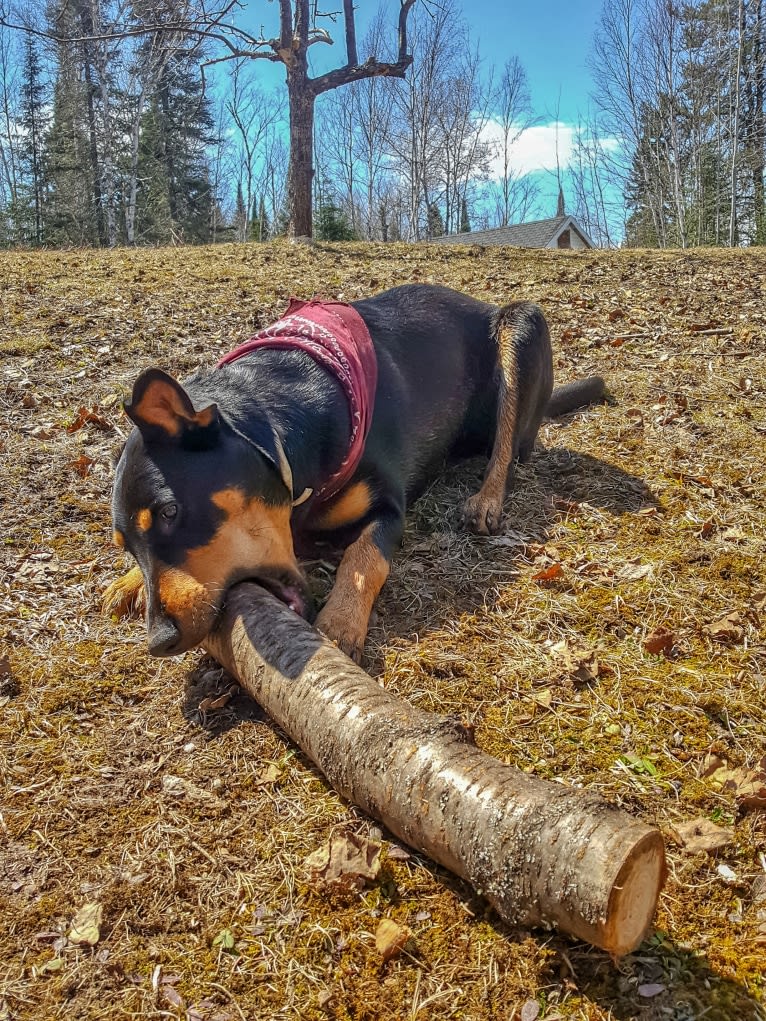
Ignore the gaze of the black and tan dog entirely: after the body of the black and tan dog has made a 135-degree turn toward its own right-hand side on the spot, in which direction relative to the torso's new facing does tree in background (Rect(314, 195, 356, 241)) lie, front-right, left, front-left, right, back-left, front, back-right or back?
front

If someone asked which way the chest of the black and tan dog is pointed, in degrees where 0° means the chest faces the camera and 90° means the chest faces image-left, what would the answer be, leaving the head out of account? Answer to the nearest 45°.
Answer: approximately 45°

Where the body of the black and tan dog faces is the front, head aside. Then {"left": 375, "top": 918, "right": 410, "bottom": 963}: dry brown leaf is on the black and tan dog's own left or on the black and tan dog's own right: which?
on the black and tan dog's own left

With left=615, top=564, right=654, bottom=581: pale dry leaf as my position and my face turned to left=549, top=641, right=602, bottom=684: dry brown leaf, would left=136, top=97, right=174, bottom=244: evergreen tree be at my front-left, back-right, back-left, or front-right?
back-right

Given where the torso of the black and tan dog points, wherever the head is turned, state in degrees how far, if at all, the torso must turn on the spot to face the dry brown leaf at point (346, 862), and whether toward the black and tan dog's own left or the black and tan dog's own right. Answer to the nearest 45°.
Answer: approximately 45° to the black and tan dog's own left

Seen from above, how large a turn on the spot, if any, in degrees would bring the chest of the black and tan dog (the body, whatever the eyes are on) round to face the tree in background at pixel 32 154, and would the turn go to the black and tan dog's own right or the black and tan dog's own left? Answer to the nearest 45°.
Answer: approximately 135° to the black and tan dog's own right

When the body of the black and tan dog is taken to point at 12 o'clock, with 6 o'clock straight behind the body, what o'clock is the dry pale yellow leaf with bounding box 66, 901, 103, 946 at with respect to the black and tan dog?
The dry pale yellow leaf is roughly at 11 o'clock from the black and tan dog.

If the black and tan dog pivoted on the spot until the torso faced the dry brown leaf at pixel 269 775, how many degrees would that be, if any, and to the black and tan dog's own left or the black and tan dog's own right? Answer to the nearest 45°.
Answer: approximately 45° to the black and tan dog's own left

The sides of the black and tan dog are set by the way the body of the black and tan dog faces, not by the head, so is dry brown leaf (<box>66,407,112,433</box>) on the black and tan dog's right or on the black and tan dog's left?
on the black and tan dog's right
